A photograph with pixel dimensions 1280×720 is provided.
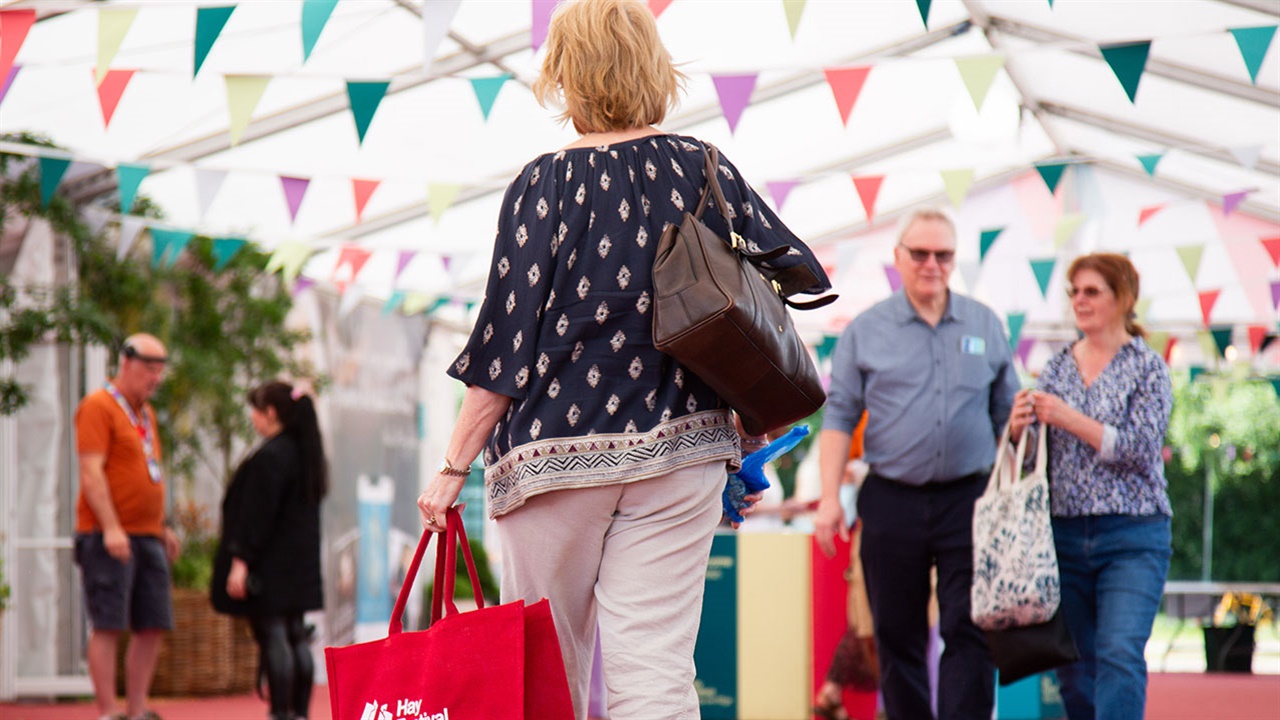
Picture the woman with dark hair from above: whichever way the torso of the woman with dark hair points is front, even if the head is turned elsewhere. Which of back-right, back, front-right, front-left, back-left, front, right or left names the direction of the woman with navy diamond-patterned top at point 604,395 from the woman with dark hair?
left

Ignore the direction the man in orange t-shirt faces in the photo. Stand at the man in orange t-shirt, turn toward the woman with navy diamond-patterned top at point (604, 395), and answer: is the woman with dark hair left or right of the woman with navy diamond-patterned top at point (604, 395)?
left

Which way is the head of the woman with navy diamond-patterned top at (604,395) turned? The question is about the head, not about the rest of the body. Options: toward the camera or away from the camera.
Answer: away from the camera

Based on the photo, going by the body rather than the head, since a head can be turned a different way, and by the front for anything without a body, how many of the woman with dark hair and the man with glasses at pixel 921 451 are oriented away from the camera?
0

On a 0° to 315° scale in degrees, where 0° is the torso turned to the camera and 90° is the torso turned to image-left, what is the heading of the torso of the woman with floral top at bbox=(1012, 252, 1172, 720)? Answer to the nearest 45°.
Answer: approximately 45°

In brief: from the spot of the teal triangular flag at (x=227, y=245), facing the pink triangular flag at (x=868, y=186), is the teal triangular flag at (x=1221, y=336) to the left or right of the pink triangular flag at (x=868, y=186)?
left

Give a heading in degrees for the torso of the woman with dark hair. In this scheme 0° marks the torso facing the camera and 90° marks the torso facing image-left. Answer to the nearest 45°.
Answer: approximately 90°

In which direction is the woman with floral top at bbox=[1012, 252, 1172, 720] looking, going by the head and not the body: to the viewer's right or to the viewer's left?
to the viewer's left

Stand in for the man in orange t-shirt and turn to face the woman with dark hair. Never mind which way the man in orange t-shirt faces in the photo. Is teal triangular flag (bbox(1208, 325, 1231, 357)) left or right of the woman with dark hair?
left

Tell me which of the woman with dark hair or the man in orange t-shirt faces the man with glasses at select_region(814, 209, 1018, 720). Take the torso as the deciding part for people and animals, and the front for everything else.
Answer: the man in orange t-shirt

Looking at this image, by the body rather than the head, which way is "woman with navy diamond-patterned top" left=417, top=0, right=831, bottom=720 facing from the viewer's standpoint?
away from the camera

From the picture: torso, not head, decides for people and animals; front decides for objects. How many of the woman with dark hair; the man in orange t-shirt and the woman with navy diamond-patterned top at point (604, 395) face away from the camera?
1

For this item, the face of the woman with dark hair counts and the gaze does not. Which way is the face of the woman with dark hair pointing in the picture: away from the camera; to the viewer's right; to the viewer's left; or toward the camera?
to the viewer's left

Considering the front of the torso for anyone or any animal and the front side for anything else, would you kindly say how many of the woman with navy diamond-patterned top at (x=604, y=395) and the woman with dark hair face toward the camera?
0

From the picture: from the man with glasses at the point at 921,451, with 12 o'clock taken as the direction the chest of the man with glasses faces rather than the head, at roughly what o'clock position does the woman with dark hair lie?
The woman with dark hair is roughly at 4 o'clock from the man with glasses.

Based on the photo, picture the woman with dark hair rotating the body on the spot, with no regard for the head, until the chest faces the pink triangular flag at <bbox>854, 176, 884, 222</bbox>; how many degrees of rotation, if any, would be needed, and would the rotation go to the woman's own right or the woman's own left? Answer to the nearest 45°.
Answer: approximately 180°
